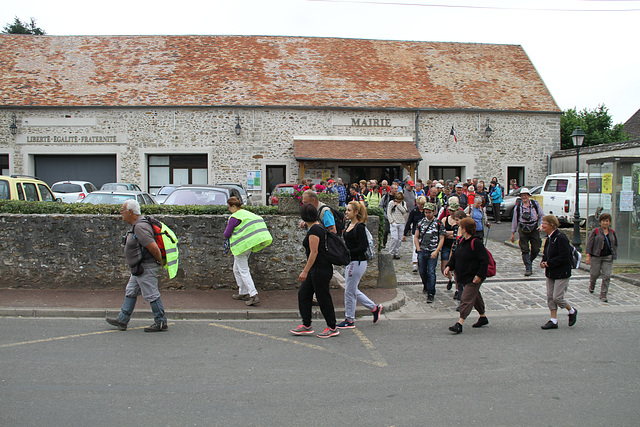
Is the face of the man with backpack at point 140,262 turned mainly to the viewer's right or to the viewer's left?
to the viewer's left

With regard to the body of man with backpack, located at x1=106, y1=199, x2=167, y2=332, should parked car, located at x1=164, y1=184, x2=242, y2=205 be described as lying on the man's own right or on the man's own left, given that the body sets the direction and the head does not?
on the man's own right

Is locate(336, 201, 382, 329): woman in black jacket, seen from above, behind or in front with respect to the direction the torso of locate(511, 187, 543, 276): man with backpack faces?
in front

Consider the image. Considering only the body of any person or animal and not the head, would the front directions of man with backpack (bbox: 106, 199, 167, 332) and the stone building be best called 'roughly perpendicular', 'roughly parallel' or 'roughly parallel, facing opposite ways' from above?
roughly perpendicular

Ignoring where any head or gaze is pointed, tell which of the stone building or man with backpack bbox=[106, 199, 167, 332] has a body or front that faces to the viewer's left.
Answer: the man with backpack

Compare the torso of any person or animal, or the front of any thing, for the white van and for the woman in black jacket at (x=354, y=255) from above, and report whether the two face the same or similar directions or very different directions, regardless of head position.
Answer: very different directions

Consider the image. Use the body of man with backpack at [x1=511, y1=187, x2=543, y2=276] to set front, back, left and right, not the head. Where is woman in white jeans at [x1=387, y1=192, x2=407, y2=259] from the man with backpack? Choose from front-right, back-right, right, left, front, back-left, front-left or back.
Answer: right

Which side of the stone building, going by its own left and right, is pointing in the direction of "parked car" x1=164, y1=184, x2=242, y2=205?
front

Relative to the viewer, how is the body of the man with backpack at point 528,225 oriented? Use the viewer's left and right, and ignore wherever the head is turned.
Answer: facing the viewer

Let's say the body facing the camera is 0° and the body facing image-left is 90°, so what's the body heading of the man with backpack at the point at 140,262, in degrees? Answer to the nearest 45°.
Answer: approximately 90°

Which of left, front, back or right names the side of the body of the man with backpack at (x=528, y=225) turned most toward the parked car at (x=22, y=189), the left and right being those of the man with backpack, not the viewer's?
right
